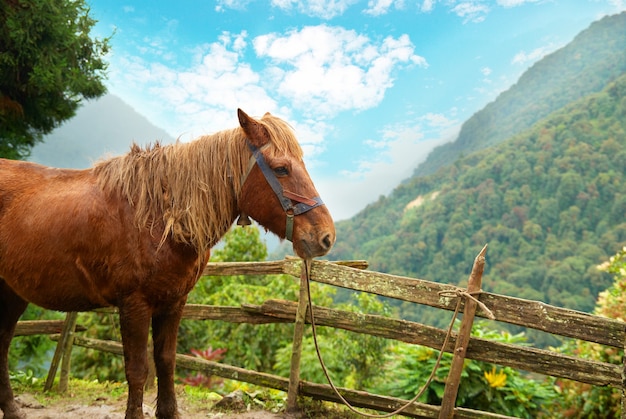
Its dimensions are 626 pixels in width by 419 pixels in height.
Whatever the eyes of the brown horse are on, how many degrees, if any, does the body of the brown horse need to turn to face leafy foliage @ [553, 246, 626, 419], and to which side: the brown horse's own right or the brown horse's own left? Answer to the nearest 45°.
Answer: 0° — it already faces it

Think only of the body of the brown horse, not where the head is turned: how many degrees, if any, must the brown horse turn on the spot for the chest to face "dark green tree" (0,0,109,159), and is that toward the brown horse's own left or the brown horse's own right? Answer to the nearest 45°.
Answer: approximately 90° to the brown horse's own left

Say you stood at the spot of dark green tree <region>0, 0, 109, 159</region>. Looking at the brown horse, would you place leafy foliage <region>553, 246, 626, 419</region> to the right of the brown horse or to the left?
left

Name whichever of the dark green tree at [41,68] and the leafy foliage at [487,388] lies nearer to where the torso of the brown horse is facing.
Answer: the leafy foliage

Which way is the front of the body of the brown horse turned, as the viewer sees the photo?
to the viewer's right

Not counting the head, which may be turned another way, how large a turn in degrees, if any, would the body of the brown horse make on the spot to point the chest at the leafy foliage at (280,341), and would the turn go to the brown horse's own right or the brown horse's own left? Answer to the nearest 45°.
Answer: approximately 90° to the brown horse's own left

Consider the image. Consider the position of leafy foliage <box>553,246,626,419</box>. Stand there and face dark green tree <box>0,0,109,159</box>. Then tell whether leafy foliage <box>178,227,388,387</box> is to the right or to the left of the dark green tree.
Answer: left

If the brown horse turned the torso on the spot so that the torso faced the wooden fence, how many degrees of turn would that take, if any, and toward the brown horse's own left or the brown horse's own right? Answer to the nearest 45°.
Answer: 0° — it already faces it
